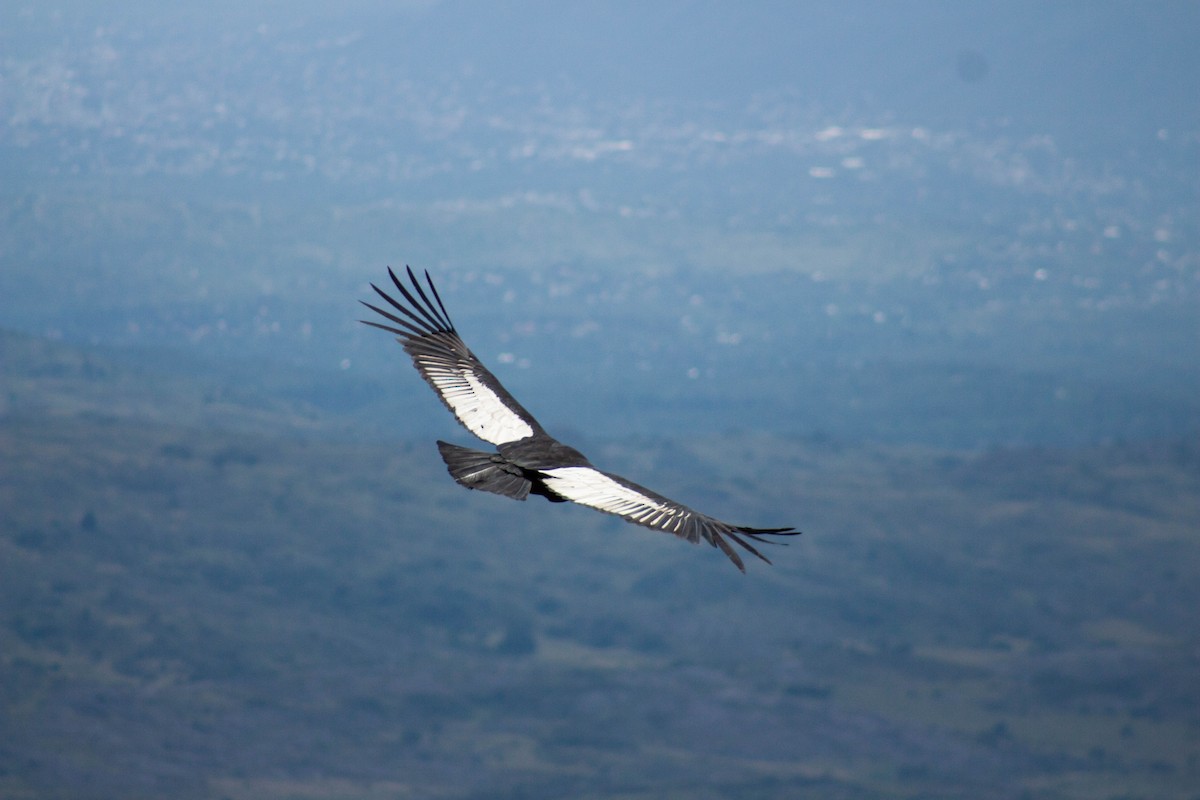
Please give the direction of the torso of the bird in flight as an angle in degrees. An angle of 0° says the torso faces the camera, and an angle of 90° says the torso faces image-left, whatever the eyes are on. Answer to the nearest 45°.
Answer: approximately 225°
